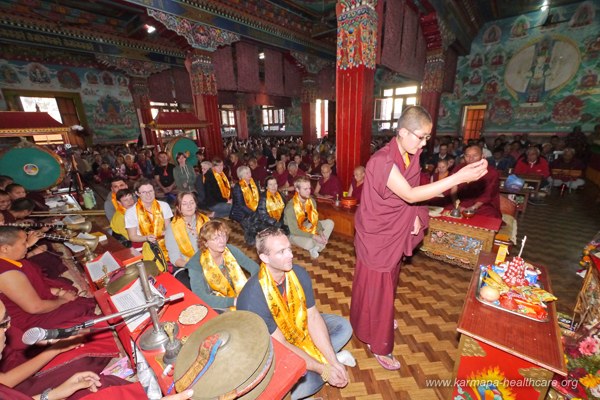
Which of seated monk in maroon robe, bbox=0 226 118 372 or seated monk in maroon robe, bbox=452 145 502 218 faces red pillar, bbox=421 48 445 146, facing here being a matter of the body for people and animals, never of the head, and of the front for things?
seated monk in maroon robe, bbox=0 226 118 372

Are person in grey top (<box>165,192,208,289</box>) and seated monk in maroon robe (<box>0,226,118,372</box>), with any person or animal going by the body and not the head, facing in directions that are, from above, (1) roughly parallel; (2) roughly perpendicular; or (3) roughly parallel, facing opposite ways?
roughly perpendicular

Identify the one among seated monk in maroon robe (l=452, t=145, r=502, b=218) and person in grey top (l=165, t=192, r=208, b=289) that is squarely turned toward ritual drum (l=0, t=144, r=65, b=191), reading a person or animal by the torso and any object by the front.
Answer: the seated monk in maroon robe

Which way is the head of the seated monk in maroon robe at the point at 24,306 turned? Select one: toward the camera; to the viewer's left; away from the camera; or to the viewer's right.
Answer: to the viewer's right

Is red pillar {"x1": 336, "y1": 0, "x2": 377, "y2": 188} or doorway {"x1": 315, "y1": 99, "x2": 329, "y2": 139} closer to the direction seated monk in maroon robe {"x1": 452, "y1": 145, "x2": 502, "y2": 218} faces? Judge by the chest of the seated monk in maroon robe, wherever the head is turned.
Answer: the red pillar

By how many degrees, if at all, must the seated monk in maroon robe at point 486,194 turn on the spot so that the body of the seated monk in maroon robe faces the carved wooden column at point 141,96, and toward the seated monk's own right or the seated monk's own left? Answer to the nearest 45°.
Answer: approximately 45° to the seated monk's own right

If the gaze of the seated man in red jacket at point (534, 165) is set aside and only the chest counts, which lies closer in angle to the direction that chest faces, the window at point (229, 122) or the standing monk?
the standing monk

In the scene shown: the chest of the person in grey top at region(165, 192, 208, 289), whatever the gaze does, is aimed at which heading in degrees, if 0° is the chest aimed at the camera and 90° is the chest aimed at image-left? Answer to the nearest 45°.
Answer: approximately 315°

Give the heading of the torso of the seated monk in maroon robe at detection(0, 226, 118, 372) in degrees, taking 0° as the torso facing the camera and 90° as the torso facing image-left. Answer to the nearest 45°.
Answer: approximately 270°

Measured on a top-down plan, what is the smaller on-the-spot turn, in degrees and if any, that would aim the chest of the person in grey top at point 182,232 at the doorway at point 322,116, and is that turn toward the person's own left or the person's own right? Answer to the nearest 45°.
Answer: approximately 90° to the person's own left

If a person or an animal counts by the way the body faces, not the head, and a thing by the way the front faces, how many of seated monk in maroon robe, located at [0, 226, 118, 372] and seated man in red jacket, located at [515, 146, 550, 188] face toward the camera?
1

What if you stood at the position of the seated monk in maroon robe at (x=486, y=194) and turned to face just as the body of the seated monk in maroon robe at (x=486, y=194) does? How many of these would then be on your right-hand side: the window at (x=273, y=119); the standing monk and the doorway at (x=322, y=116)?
2

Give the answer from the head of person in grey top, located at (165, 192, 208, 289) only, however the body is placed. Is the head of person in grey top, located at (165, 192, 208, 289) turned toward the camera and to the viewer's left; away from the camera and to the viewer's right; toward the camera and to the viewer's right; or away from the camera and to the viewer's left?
toward the camera and to the viewer's right
